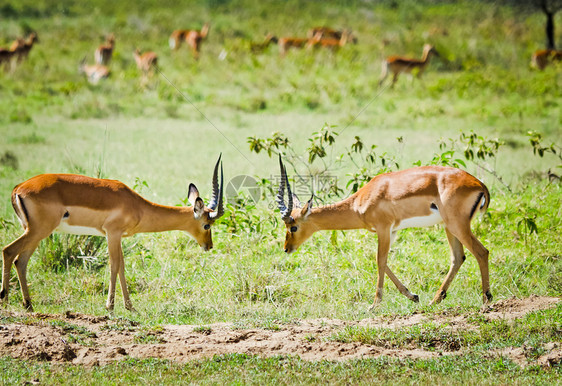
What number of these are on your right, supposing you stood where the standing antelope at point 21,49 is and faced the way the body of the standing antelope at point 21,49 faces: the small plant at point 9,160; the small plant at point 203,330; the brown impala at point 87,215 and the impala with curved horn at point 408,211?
4

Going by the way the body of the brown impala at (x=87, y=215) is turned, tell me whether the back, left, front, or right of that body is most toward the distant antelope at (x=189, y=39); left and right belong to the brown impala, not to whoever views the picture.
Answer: left

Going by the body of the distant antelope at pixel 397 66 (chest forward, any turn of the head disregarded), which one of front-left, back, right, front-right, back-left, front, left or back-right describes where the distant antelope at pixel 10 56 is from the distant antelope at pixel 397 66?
back

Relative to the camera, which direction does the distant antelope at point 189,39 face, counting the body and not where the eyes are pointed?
to the viewer's right

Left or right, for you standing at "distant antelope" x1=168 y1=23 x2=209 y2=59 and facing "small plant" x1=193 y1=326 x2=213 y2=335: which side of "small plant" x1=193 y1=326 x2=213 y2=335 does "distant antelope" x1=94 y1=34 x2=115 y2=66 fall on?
right

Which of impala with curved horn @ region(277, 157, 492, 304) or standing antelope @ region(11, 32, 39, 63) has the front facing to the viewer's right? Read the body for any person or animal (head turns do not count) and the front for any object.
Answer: the standing antelope

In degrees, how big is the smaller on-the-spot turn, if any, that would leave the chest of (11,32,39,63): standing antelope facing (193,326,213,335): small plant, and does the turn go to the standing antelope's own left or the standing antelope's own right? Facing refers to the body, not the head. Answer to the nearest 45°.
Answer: approximately 90° to the standing antelope's own right

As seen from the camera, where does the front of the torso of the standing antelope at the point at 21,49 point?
to the viewer's right

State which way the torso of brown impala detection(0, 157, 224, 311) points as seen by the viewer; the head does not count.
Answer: to the viewer's right

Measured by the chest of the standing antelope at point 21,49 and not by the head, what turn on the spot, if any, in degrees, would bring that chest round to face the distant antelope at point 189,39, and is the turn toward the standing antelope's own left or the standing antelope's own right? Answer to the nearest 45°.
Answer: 0° — it already faces it

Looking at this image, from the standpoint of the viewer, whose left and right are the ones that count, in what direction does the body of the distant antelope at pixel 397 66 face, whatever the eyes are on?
facing to the right of the viewer

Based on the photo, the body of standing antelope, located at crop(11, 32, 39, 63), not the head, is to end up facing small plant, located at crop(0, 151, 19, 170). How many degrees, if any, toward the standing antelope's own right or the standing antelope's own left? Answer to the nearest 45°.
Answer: approximately 90° to the standing antelope's own right

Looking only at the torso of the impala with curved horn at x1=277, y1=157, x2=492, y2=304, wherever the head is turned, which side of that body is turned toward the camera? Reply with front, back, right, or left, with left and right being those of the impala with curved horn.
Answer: left
